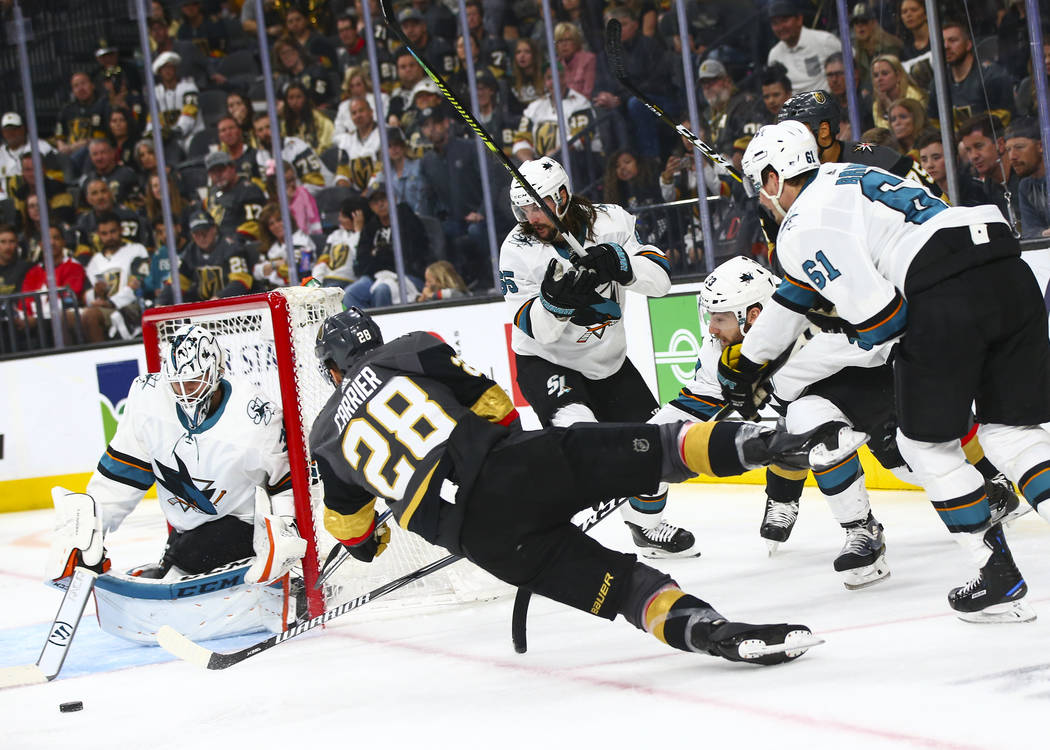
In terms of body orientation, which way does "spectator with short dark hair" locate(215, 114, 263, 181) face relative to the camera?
toward the camera

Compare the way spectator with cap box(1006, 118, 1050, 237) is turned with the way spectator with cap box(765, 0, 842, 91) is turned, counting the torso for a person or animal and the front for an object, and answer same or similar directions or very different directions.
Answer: same or similar directions

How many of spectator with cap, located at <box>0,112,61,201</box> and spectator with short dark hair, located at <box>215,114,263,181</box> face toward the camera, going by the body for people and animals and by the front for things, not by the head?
2

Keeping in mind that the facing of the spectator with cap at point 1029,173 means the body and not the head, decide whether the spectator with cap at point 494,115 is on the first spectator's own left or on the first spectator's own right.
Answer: on the first spectator's own right

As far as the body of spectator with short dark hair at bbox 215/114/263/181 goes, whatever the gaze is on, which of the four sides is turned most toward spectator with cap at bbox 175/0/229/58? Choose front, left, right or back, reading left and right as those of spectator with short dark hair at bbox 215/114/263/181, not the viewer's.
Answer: back

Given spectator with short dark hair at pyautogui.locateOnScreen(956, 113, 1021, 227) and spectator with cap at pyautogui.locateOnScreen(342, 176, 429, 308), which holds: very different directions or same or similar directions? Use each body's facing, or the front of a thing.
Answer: same or similar directions

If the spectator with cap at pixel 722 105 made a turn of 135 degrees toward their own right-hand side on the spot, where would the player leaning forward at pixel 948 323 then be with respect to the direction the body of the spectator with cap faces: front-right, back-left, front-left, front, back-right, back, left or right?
back

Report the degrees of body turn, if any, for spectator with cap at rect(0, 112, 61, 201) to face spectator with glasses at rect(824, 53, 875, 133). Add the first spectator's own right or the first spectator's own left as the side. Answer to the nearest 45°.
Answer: approximately 45° to the first spectator's own left

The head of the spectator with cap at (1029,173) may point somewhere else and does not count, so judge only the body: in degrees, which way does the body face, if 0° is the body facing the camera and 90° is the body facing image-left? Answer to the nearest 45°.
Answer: approximately 45°

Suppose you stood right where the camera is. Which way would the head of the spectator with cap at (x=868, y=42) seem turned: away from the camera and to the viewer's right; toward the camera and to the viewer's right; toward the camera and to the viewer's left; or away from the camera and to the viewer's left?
toward the camera and to the viewer's left

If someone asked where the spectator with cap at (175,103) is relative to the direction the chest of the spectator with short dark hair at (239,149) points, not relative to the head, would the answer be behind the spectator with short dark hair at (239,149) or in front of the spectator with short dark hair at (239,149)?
behind
